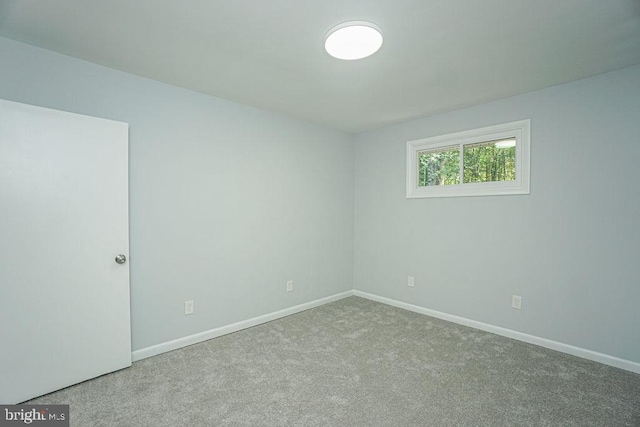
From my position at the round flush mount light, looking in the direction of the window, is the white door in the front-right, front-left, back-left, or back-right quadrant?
back-left

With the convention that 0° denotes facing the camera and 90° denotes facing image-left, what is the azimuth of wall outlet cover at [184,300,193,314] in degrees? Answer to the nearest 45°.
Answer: approximately 0°

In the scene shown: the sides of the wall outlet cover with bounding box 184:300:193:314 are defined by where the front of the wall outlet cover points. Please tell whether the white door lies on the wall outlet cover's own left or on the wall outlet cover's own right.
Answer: on the wall outlet cover's own right

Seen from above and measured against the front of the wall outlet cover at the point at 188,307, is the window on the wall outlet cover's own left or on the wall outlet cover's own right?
on the wall outlet cover's own left

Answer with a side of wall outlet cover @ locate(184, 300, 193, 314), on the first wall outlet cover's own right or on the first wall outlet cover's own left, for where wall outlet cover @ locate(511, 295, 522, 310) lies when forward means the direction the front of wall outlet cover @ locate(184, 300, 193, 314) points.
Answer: on the first wall outlet cover's own left
